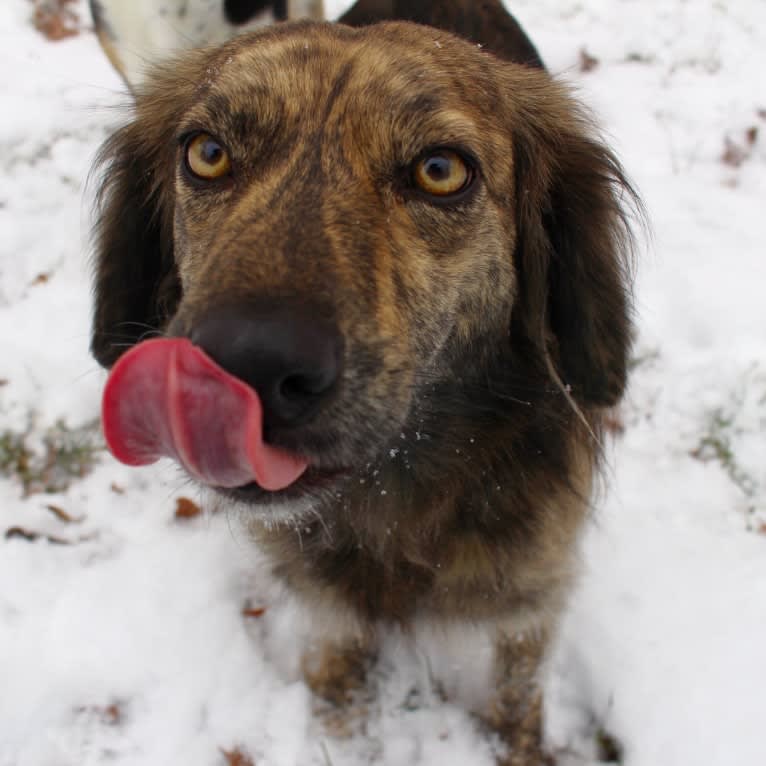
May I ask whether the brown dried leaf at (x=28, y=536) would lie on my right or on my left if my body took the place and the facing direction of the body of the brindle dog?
on my right

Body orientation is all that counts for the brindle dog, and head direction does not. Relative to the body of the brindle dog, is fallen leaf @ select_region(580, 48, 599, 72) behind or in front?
behind

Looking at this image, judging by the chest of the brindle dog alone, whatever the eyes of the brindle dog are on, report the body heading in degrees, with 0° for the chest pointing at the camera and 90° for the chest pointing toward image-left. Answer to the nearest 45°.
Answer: approximately 0°

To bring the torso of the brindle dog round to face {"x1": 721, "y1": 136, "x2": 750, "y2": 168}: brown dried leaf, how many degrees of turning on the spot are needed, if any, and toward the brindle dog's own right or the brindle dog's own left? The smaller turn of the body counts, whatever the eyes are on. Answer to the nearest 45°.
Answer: approximately 135° to the brindle dog's own left

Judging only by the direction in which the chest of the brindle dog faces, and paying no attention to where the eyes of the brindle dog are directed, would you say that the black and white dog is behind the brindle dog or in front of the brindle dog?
behind
